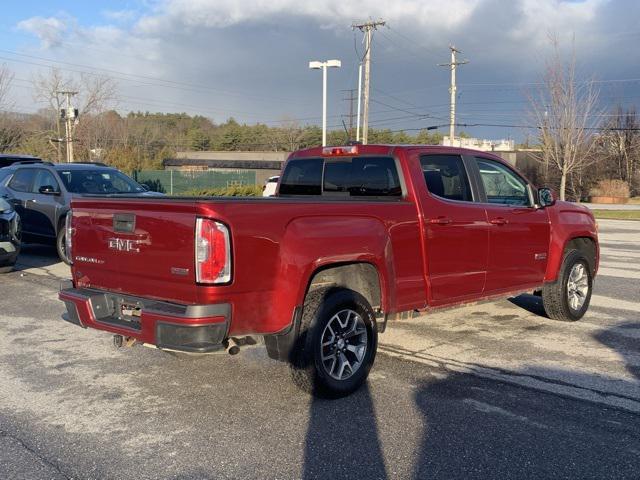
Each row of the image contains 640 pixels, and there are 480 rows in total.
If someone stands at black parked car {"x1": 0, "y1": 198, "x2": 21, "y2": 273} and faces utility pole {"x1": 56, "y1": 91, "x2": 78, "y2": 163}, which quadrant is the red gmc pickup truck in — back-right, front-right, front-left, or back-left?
back-right

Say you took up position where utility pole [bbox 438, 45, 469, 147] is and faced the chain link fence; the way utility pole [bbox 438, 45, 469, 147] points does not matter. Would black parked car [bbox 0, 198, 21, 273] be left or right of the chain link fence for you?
left

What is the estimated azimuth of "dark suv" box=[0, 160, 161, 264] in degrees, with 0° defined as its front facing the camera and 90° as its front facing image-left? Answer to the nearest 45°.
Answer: approximately 315°

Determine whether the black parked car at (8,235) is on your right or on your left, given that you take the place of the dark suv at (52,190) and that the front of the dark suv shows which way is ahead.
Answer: on your right

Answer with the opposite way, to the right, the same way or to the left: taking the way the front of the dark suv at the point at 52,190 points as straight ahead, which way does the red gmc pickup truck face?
to the left

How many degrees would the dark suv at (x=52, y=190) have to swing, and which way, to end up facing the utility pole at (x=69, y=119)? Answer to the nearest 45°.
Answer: approximately 135° to its left

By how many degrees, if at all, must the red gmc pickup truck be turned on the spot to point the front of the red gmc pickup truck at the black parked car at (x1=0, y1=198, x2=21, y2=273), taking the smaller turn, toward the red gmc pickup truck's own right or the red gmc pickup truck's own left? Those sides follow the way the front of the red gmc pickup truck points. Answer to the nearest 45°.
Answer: approximately 90° to the red gmc pickup truck's own left

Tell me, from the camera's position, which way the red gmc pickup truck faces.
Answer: facing away from the viewer and to the right of the viewer

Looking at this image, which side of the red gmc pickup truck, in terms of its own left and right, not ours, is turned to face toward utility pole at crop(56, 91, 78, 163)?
left

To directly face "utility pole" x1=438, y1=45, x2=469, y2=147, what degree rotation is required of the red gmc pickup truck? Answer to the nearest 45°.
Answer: approximately 45° to its left

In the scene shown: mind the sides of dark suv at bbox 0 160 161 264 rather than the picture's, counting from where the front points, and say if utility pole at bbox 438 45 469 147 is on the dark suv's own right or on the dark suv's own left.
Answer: on the dark suv's own left

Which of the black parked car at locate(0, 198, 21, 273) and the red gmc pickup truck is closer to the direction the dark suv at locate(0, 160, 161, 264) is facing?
the red gmc pickup truck
